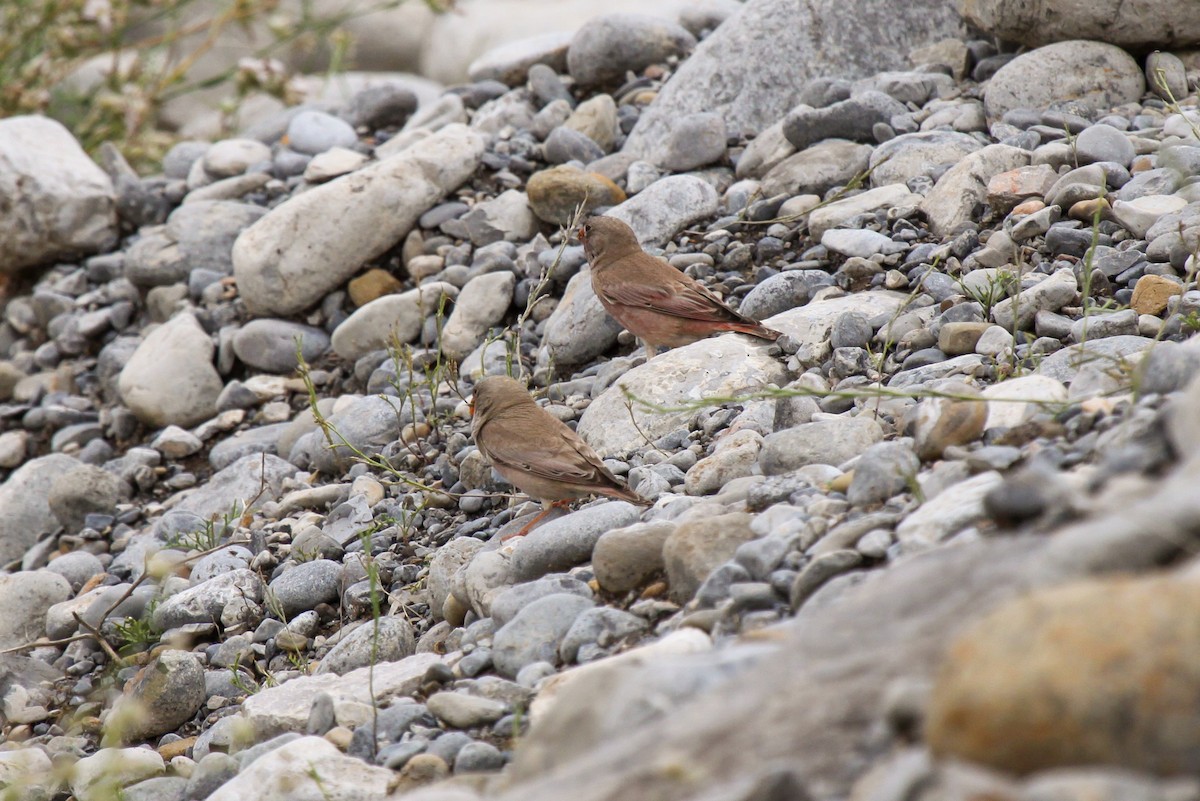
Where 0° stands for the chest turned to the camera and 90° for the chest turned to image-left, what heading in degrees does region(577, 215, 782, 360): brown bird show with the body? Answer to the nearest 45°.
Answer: approximately 90°

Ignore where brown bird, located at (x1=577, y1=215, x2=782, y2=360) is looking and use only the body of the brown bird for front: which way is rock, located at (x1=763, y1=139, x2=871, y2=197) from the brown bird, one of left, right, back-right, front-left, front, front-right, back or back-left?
back-right

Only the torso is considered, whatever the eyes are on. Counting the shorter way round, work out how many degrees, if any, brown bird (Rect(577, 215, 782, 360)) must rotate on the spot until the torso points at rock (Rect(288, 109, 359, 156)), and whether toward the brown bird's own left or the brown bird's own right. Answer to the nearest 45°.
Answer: approximately 45° to the brown bird's own right

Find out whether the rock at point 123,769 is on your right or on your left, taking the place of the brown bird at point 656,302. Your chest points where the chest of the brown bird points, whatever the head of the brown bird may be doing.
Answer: on your left

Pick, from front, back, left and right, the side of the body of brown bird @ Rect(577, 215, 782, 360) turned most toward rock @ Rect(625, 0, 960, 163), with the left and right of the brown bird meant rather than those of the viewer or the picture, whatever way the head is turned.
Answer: right

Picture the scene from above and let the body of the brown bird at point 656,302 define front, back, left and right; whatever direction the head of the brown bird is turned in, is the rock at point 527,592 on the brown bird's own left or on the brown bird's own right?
on the brown bird's own left

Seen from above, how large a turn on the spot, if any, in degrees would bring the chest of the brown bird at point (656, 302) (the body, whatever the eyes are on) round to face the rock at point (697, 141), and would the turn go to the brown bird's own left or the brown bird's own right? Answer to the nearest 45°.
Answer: approximately 90° to the brown bird's own right

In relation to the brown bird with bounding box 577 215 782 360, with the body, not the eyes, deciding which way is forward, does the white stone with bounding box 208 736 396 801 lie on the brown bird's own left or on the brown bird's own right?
on the brown bird's own left

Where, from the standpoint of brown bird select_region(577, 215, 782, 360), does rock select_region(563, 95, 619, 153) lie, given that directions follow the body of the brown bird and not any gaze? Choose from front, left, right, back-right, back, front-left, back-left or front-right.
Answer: right

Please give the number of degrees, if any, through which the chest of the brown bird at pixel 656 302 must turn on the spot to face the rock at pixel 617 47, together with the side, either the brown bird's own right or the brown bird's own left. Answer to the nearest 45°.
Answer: approximately 90° to the brown bird's own right

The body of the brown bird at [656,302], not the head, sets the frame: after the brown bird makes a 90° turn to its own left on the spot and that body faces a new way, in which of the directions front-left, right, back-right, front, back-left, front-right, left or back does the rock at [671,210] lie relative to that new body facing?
back

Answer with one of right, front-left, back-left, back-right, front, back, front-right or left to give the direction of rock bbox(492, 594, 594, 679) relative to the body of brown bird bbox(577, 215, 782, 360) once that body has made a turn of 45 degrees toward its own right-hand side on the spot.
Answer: back-left

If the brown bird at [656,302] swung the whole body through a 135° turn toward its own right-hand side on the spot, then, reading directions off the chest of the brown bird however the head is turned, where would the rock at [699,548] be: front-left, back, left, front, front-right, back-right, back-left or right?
back-right

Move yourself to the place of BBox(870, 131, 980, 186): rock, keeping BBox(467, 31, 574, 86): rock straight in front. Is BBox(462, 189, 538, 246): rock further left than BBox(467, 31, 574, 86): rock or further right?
left
